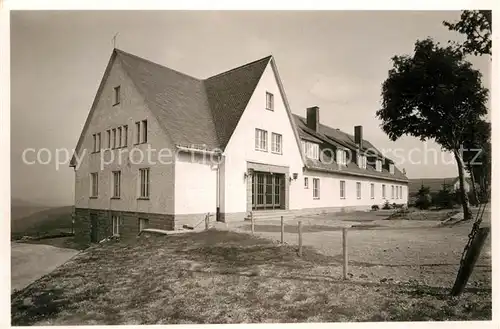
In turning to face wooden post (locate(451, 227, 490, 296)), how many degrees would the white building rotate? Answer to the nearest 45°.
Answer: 0° — it already faces it

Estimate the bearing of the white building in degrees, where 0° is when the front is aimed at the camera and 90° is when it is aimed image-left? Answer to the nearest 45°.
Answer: approximately 315°
